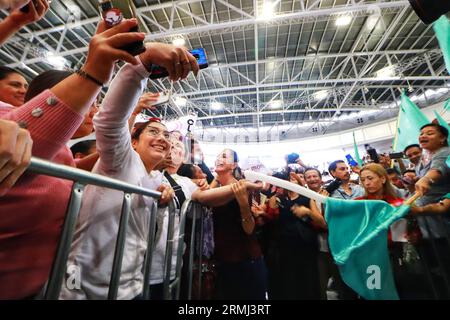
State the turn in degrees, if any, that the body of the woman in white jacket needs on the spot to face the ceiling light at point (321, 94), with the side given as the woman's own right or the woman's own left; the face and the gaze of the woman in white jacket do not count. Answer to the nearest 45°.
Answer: approximately 90° to the woman's own left

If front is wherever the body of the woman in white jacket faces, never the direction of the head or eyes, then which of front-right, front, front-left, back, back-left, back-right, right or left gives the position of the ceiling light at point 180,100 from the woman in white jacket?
back-left

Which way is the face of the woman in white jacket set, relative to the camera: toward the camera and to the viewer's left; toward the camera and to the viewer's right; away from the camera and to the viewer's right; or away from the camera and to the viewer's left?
toward the camera and to the viewer's right

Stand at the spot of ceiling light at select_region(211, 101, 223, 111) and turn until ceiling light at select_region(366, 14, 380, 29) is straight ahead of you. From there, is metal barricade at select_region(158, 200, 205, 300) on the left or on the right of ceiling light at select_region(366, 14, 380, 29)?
right

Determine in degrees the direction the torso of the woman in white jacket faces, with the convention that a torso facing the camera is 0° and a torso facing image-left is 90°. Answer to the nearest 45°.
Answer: approximately 315°

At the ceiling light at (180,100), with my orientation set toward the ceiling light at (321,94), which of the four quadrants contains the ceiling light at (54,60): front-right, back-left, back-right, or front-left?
back-right
